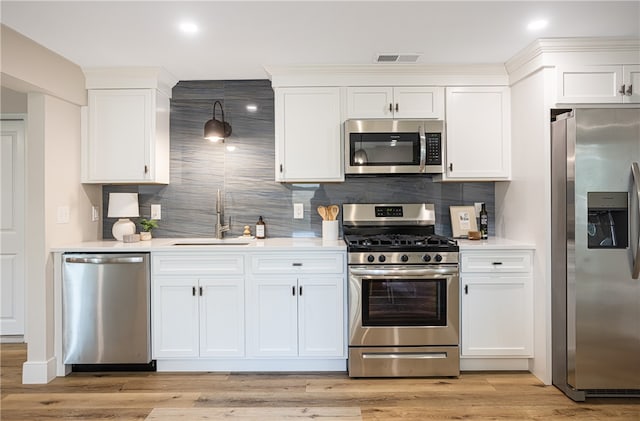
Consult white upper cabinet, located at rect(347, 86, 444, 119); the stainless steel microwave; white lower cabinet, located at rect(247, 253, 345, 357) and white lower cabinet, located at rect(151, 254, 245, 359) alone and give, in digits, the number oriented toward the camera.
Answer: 4

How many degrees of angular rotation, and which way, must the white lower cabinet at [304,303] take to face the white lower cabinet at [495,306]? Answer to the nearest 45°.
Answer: approximately 90° to its left

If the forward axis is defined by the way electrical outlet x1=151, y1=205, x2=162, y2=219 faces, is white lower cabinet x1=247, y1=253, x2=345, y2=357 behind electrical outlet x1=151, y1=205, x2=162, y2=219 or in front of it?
in front

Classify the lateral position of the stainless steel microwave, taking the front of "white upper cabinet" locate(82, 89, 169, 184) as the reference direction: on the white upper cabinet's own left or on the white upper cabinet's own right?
on the white upper cabinet's own left

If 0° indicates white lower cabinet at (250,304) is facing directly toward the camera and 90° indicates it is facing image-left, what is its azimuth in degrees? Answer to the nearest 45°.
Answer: approximately 0°

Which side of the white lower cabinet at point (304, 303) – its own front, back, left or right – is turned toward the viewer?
front

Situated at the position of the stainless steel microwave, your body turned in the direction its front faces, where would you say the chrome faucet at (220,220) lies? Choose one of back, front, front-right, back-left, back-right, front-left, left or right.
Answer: right

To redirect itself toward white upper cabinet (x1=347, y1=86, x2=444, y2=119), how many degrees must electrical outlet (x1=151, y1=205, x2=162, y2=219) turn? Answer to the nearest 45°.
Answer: approximately 45° to its left

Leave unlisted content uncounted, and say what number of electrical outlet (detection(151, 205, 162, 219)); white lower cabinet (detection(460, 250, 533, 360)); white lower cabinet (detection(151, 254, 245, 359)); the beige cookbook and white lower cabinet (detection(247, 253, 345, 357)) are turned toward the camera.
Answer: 5

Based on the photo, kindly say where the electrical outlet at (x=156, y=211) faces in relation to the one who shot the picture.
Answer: facing the viewer

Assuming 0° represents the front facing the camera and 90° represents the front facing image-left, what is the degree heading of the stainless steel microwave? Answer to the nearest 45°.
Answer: approximately 0°

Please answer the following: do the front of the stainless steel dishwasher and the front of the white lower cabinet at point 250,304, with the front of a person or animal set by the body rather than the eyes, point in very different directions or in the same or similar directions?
same or similar directions

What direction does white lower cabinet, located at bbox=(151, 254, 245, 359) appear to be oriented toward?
toward the camera

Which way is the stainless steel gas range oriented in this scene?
toward the camera

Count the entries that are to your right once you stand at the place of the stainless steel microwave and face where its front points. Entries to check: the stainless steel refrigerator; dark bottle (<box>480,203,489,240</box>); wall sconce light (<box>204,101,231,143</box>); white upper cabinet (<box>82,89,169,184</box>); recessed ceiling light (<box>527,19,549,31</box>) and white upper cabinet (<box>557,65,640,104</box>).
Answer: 2

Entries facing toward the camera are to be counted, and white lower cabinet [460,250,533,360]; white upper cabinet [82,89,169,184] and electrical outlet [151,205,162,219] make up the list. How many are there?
3

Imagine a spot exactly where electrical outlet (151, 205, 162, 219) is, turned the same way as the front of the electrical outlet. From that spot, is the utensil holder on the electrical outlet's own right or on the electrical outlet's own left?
on the electrical outlet's own left

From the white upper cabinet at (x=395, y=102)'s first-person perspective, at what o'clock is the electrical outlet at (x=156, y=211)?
The electrical outlet is roughly at 3 o'clock from the white upper cabinet.
